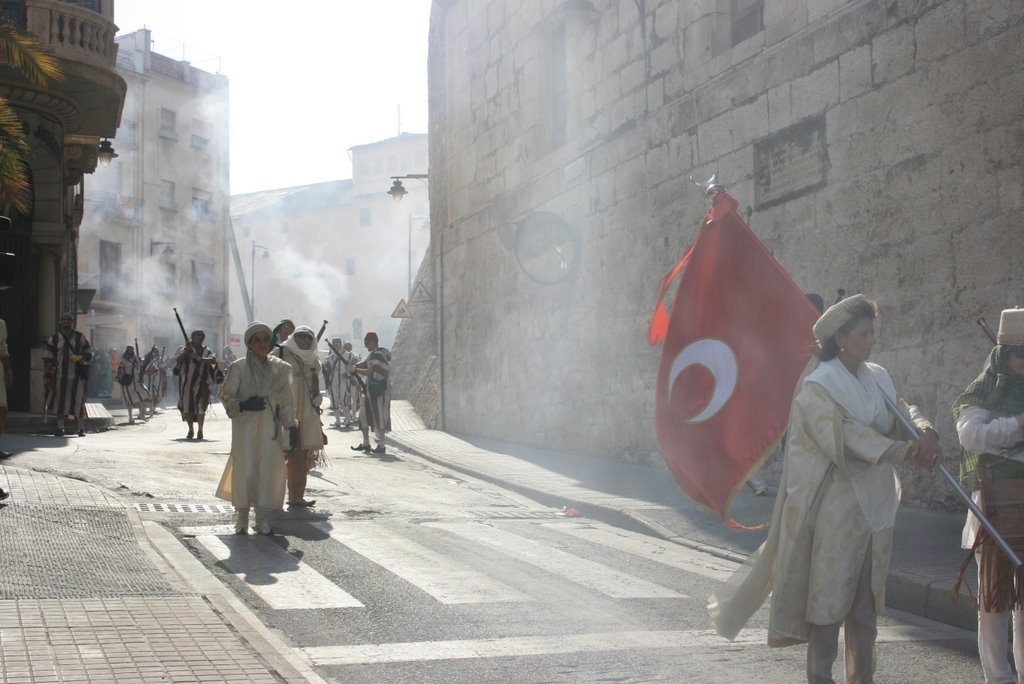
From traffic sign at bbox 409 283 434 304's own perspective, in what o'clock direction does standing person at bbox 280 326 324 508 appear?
The standing person is roughly at 12 o'clock from the traffic sign.

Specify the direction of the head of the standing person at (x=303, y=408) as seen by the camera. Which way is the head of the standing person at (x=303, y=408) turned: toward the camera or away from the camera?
toward the camera

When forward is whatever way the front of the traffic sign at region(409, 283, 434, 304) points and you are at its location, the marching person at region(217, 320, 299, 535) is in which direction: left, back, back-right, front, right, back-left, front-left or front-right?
front

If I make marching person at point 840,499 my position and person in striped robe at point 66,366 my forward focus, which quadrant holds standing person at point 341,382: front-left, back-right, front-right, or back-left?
front-right

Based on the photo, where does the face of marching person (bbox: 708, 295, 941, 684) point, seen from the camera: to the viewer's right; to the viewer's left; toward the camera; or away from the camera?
to the viewer's right

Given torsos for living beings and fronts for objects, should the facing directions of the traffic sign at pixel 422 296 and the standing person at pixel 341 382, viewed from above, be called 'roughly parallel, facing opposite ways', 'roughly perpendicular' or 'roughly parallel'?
roughly parallel

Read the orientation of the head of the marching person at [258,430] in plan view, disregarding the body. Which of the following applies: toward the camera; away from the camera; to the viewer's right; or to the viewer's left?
toward the camera

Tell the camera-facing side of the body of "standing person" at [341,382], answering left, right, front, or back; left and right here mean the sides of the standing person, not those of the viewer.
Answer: front

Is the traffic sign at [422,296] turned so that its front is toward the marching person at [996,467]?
yes

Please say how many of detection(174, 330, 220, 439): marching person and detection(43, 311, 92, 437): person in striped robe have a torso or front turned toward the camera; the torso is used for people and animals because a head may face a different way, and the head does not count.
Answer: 2

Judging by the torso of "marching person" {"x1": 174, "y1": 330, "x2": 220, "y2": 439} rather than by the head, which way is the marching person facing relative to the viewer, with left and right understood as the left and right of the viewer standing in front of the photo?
facing the viewer

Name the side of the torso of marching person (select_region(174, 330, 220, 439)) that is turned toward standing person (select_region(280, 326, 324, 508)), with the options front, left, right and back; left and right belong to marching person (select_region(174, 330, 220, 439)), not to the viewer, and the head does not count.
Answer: front

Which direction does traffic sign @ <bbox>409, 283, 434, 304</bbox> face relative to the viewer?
toward the camera

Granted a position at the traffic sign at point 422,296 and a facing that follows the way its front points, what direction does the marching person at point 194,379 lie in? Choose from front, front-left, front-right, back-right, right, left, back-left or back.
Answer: front-right

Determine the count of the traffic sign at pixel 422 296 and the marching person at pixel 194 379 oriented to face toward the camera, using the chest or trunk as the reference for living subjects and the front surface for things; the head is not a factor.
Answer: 2

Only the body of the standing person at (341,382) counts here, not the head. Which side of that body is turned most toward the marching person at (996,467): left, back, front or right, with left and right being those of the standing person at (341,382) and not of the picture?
front

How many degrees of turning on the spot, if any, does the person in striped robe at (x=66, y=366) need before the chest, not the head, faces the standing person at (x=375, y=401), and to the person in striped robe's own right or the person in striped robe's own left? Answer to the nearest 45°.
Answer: approximately 90° to the person in striped robe's own left
